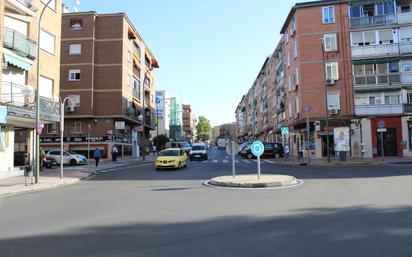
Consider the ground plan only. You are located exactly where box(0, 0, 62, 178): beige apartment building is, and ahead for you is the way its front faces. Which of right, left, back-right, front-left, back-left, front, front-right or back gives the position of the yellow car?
front-left

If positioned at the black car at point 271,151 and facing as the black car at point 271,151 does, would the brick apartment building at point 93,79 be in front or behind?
in front

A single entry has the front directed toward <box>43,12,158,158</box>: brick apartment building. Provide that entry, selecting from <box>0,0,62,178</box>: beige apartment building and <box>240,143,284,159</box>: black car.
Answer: the black car

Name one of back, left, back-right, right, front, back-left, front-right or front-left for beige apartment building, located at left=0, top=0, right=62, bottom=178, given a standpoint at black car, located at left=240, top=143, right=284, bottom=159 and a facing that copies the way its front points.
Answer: front-left

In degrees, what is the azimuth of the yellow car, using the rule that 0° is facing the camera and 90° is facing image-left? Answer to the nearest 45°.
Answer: approximately 45°

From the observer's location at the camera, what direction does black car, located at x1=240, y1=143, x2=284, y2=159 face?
facing to the left of the viewer
